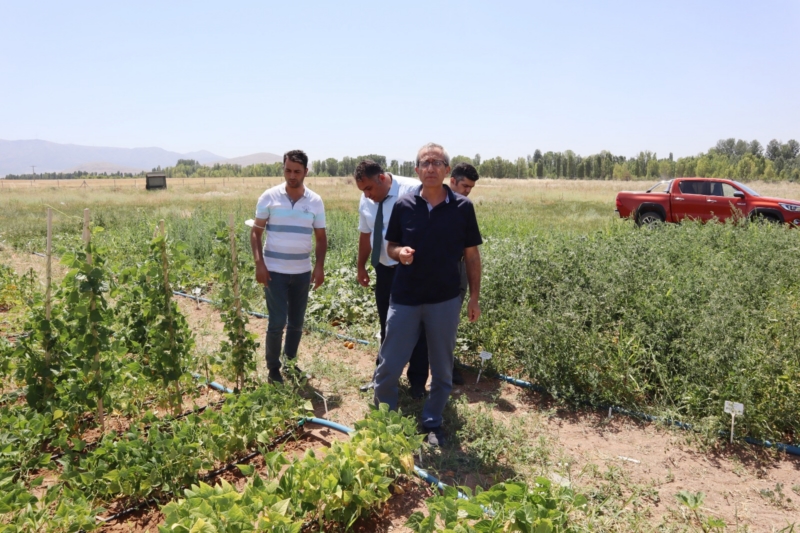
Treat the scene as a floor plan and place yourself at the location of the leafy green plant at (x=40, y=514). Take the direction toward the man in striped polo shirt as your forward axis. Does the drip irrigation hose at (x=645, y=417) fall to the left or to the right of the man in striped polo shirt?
right

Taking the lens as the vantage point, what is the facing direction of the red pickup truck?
facing to the right of the viewer

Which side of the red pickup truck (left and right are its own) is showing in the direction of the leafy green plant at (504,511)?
right

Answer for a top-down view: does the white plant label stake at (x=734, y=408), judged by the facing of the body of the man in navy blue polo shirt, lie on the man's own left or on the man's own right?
on the man's own left

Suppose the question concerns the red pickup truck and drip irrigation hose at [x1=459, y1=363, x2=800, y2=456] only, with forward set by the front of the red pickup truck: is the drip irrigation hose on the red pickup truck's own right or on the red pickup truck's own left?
on the red pickup truck's own right

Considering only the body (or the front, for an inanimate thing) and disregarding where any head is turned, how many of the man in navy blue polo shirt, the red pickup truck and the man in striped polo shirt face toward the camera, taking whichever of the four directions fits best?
2
